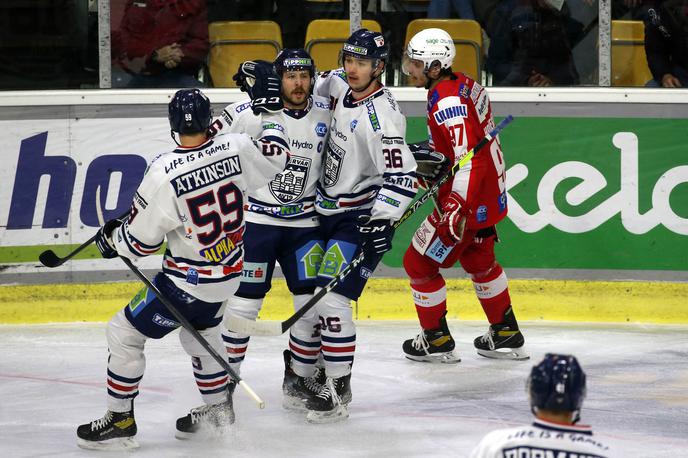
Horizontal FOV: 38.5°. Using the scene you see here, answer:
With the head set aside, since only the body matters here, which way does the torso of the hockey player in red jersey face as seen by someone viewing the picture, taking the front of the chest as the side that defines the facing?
to the viewer's left

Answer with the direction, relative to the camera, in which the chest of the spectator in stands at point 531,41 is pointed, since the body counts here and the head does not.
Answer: toward the camera

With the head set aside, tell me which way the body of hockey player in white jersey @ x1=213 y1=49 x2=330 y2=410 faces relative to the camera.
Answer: toward the camera

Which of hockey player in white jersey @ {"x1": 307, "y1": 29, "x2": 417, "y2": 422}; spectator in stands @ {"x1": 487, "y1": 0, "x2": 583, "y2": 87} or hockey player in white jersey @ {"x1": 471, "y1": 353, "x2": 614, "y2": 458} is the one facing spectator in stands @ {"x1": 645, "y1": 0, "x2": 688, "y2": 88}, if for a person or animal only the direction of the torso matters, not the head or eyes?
hockey player in white jersey @ {"x1": 471, "y1": 353, "x2": 614, "y2": 458}

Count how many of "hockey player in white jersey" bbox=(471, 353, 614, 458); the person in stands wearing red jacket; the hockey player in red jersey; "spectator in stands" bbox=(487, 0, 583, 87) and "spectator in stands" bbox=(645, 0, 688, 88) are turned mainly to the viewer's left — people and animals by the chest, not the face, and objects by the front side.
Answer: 1

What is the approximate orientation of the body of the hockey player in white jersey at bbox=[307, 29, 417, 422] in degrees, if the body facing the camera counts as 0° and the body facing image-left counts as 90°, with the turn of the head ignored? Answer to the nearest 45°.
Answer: approximately 45°

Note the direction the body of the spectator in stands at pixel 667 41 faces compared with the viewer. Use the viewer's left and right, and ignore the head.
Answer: facing the viewer

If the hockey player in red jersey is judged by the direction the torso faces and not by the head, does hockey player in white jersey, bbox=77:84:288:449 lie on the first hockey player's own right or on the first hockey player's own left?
on the first hockey player's own left

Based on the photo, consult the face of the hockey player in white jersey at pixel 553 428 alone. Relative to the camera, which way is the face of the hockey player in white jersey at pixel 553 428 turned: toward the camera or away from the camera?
away from the camera

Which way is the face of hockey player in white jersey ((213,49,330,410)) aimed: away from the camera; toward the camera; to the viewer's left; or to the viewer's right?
toward the camera

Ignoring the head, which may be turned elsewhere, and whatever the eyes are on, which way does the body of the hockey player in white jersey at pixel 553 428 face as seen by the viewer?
away from the camera

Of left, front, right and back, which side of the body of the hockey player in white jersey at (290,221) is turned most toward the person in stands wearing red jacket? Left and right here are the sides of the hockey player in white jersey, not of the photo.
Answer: back

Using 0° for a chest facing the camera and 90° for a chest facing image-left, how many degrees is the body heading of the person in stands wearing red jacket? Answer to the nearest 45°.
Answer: approximately 0°

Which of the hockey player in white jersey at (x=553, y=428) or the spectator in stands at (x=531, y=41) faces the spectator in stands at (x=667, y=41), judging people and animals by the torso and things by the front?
the hockey player in white jersey
